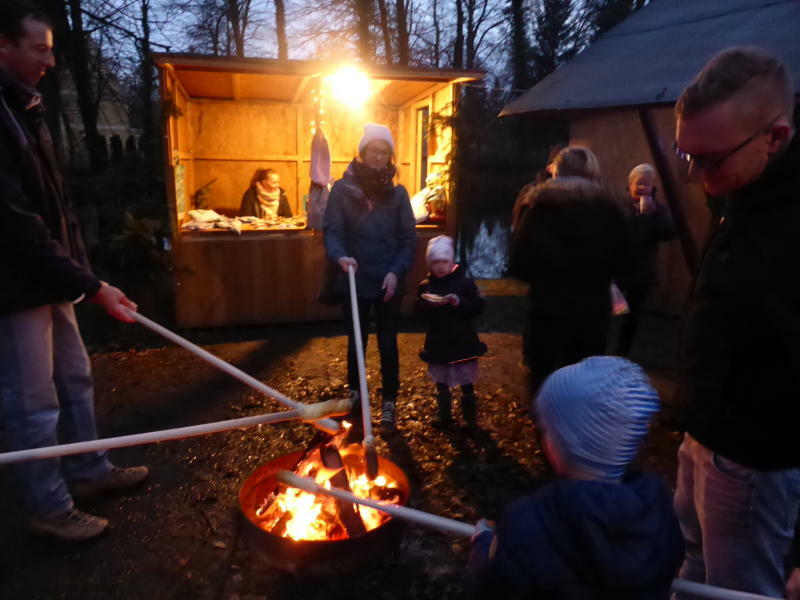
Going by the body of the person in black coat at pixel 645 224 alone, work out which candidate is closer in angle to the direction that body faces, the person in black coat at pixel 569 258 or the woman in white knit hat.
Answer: the person in black coat

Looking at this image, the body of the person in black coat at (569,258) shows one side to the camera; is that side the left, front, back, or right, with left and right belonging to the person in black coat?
back

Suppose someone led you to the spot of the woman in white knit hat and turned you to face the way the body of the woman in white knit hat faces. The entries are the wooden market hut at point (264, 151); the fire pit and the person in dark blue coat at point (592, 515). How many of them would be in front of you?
2

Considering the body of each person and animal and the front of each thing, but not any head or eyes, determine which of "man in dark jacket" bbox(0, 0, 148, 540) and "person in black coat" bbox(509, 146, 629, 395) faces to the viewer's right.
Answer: the man in dark jacket

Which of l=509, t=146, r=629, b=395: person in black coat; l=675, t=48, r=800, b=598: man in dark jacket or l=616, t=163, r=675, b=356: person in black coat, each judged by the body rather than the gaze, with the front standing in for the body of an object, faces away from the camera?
l=509, t=146, r=629, b=395: person in black coat

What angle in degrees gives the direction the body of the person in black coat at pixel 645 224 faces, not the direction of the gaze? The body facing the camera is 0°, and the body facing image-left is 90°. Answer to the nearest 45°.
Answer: approximately 0°

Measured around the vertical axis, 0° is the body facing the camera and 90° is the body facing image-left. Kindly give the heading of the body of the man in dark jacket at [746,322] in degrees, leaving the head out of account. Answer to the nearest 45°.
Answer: approximately 90°

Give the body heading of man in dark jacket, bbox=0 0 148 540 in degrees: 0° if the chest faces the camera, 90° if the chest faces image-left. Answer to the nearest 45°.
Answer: approximately 270°

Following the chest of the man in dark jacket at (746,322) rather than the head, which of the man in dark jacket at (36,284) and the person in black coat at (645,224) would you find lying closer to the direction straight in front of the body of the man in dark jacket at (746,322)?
the man in dark jacket

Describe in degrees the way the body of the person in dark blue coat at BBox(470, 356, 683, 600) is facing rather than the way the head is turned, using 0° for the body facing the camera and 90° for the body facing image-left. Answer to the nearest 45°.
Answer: approximately 135°

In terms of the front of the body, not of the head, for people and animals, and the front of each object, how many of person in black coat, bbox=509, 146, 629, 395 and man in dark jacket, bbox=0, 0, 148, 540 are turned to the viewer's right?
1

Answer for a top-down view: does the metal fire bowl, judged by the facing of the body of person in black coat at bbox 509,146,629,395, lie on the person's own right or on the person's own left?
on the person's own left
